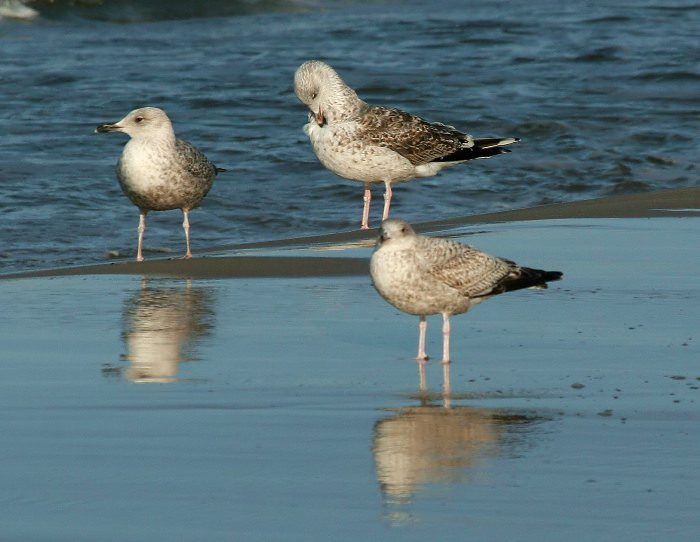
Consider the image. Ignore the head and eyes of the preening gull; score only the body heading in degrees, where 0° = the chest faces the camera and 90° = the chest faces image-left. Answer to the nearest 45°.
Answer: approximately 90°

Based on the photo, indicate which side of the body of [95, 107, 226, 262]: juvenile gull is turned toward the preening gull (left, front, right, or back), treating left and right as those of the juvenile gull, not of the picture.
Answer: back

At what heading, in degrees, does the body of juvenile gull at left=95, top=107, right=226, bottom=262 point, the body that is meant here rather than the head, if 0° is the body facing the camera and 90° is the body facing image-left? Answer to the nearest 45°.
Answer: approximately 45°

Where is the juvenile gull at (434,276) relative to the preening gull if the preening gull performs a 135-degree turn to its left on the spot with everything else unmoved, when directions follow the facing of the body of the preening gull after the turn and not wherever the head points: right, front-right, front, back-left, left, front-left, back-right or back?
front-right

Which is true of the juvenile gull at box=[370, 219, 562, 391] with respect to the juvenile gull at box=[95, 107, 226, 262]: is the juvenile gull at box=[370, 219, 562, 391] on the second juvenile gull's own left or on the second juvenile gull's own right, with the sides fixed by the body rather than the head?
on the second juvenile gull's own left

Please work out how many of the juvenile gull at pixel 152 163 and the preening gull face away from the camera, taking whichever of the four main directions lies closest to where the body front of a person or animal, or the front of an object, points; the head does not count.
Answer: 0

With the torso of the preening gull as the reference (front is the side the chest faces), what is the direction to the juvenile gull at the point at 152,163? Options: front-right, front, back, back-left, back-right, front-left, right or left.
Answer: front-left
